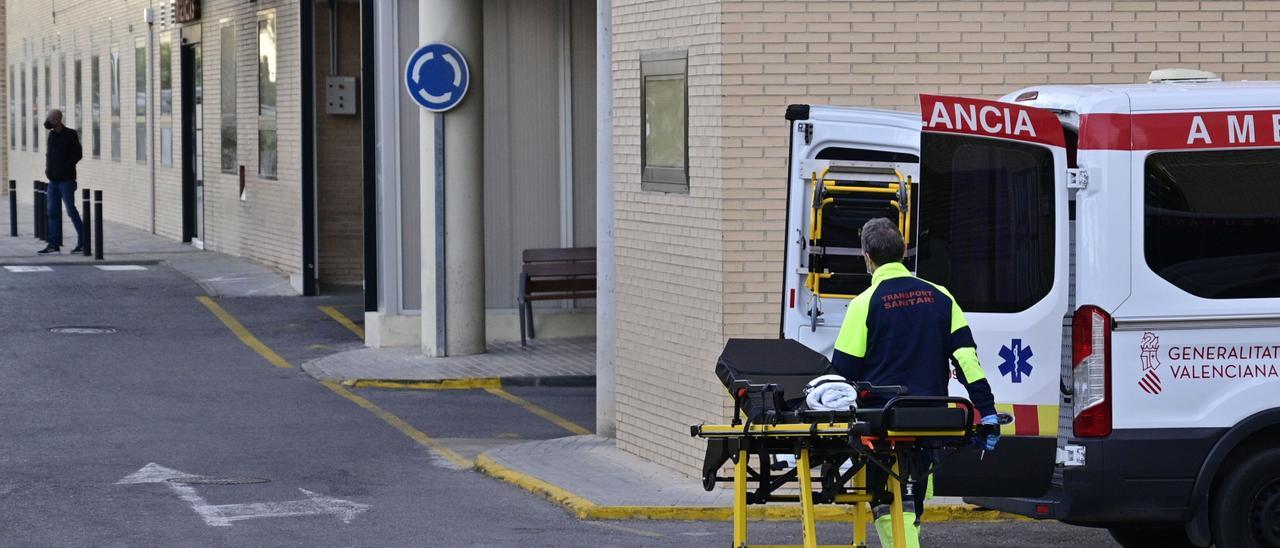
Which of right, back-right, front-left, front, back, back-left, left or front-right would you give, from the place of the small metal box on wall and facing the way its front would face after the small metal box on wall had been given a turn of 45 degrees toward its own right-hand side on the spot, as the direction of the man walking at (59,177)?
right

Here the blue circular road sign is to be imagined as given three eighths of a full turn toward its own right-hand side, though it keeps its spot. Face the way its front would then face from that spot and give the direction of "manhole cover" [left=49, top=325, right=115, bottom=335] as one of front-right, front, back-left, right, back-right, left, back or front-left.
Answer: front

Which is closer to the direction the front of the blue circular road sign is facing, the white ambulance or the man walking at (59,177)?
the white ambulance

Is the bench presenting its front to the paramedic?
yes

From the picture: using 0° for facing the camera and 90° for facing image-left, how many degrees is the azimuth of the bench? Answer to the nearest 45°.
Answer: approximately 0°

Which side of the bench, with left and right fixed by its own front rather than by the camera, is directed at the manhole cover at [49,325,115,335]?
right

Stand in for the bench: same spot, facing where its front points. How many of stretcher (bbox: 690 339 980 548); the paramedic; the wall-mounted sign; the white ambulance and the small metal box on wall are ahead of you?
3

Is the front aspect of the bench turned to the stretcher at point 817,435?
yes

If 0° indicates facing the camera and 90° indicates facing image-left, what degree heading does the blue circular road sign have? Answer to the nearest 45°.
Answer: approximately 0°

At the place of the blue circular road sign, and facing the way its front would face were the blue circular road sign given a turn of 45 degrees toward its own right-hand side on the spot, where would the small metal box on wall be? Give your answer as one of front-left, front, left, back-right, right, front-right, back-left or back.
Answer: back-right
